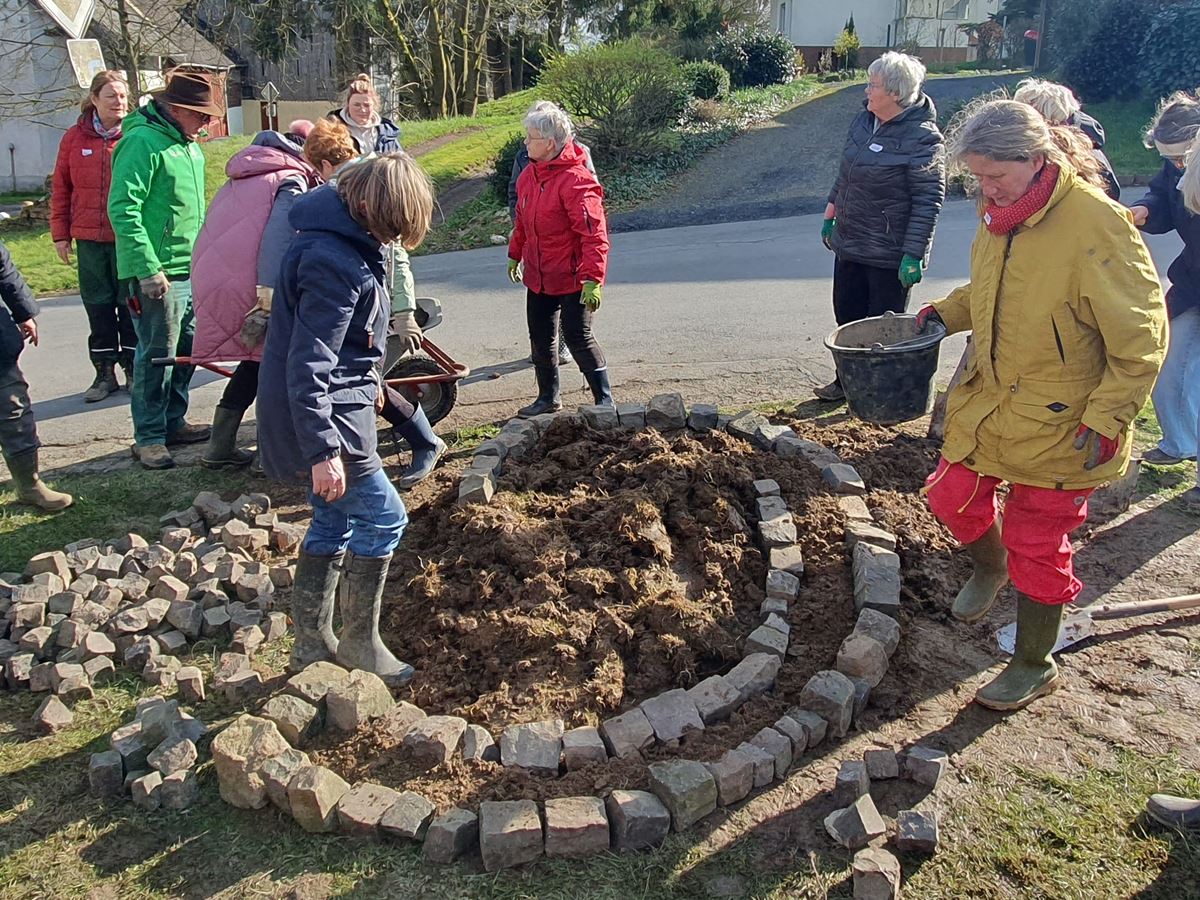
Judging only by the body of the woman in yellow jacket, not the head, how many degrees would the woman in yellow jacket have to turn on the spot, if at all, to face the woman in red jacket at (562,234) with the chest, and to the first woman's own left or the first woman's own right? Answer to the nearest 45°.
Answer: approximately 90° to the first woman's own right

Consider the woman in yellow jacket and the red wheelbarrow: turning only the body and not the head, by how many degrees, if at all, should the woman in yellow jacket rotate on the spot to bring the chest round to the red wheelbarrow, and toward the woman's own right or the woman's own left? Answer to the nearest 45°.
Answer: approximately 90° to the woman's own right

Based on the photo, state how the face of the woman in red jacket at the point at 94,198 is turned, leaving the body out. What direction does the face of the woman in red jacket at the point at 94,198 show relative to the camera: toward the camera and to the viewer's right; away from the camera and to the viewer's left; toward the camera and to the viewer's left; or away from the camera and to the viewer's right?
toward the camera and to the viewer's right

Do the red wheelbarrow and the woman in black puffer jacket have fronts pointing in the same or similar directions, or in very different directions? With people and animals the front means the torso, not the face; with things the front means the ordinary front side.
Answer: very different directions

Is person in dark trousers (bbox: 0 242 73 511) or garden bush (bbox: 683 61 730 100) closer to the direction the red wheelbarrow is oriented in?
the garden bush

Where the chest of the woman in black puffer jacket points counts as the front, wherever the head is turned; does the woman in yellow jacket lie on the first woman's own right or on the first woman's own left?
on the first woman's own left

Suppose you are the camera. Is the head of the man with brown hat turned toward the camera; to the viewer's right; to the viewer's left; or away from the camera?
to the viewer's right

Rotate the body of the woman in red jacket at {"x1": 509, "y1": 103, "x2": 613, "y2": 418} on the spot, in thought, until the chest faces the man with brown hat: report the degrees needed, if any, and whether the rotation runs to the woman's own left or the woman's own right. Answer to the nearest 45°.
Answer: approximately 45° to the woman's own right

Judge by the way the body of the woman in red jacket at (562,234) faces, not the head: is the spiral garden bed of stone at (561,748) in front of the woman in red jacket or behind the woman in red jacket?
in front

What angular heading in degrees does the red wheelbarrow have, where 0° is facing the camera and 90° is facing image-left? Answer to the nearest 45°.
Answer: approximately 270°

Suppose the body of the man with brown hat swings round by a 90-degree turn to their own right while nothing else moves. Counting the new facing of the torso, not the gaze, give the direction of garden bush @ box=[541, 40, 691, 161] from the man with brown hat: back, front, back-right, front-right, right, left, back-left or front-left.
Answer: back
